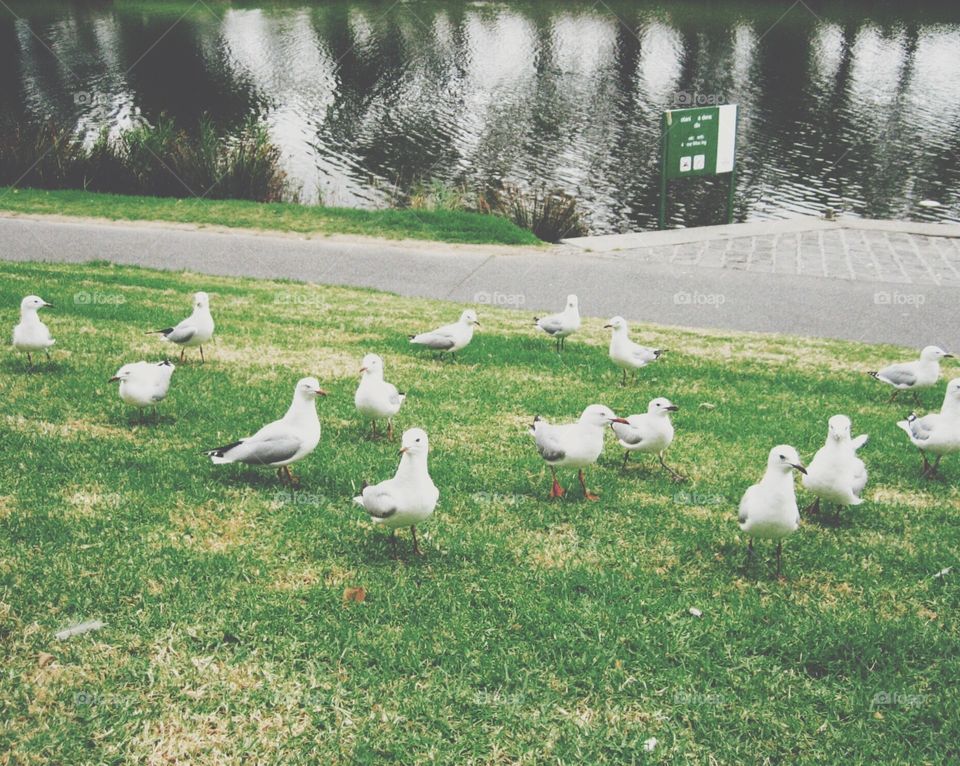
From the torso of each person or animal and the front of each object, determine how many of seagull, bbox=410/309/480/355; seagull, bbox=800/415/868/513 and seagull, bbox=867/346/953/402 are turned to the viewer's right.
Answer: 2

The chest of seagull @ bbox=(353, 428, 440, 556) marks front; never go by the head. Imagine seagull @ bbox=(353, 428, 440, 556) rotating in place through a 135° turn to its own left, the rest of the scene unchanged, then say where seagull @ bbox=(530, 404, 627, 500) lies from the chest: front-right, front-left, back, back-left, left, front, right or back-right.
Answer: front-right

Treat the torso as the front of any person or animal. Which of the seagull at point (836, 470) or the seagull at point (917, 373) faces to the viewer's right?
the seagull at point (917, 373)

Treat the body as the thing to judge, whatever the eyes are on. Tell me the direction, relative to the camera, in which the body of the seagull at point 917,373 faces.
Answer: to the viewer's right

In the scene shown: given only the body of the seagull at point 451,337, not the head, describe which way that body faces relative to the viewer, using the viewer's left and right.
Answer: facing to the right of the viewer

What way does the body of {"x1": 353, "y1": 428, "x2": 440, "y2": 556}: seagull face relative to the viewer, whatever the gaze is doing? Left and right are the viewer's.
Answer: facing the viewer and to the right of the viewer

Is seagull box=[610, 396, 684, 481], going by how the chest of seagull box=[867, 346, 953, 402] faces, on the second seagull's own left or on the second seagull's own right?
on the second seagull's own right

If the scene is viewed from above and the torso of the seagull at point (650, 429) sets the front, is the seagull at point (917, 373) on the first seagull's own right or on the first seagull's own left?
on the first seagull's own left

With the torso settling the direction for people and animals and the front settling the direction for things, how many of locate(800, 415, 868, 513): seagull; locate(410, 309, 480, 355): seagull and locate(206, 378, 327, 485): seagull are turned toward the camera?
1

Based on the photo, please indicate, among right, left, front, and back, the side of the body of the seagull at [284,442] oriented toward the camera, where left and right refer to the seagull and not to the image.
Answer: right

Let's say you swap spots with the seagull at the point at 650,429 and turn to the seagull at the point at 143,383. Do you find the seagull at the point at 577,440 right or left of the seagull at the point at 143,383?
left

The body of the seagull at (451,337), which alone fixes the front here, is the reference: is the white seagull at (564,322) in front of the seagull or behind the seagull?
in front

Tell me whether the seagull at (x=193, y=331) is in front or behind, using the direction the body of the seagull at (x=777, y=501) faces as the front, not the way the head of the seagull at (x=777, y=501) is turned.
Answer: behind

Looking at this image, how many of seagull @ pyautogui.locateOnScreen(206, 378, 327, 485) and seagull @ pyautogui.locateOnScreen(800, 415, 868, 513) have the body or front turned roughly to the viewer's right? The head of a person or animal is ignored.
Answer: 1
